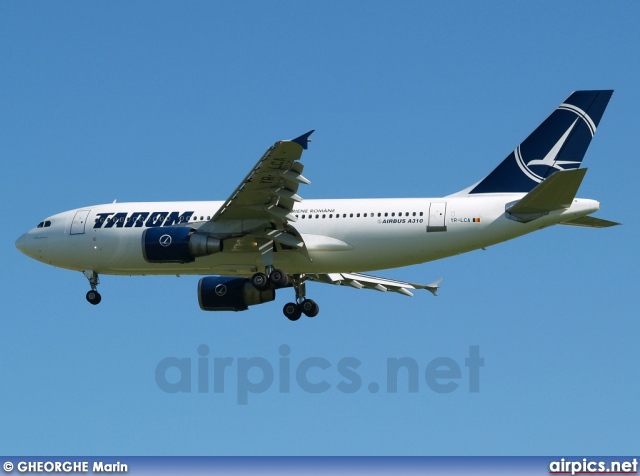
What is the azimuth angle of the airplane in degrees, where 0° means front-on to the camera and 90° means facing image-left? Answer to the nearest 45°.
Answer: approximately 90°
